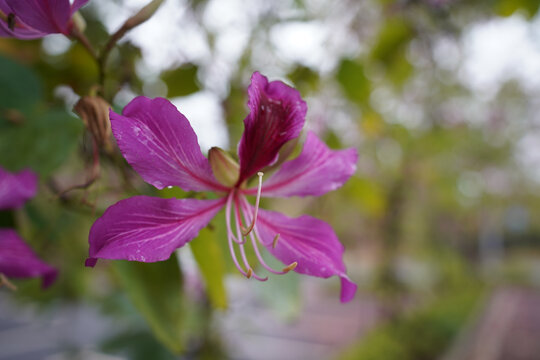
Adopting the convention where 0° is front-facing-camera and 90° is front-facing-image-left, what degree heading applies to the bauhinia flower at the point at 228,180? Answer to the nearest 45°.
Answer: approximately 0°

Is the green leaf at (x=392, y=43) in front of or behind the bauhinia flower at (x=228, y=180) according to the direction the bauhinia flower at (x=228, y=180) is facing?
behind
